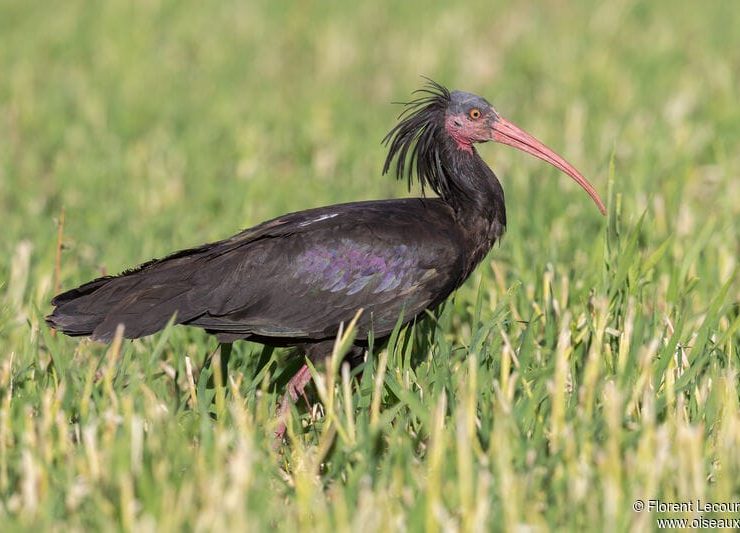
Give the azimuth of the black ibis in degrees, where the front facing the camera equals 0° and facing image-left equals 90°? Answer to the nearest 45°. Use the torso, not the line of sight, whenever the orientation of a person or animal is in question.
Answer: approximately 270°
